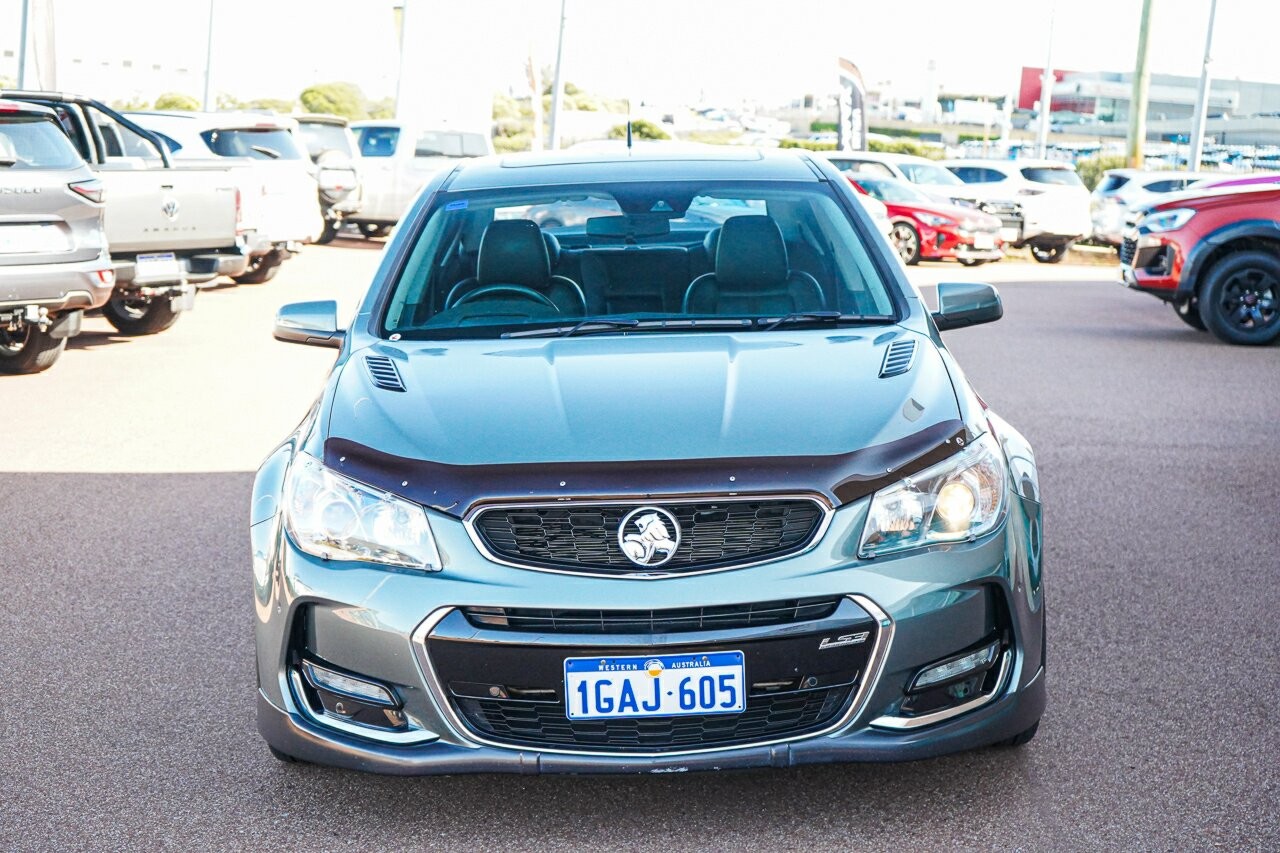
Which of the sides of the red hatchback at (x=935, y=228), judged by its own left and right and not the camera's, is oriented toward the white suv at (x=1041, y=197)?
left

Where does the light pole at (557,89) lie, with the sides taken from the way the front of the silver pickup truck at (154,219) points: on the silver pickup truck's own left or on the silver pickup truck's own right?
on the silver pickup truck's own right

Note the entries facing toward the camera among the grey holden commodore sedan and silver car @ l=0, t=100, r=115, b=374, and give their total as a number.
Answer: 1

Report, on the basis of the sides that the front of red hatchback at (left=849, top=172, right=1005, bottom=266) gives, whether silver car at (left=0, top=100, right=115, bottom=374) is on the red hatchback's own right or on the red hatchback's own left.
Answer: on the red hatchback's own right

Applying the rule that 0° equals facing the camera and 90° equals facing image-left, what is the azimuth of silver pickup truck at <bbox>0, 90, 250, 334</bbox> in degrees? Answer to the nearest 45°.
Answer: approximately 135°

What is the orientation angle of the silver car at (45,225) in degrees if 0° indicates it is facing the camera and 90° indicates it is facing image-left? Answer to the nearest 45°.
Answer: approximately 135°

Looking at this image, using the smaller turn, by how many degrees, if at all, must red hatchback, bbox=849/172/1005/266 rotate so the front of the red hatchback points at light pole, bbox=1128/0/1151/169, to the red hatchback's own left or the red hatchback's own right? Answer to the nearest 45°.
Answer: approximately 135° to the red hatchback's own left
